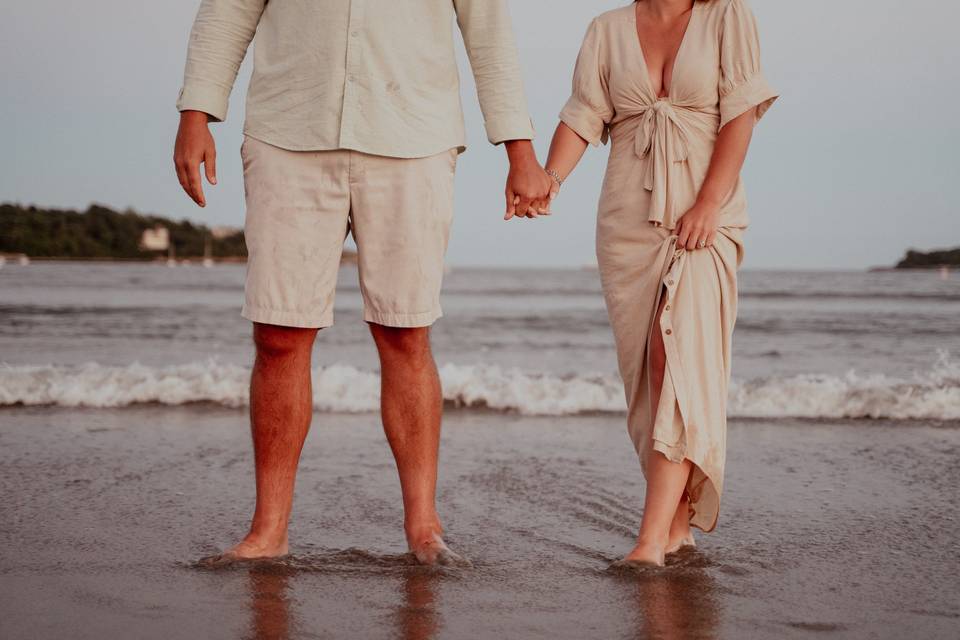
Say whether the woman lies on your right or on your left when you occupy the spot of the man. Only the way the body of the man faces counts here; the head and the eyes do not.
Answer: on your left

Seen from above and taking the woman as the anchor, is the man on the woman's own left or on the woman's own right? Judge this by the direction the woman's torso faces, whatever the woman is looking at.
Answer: on the woman's own right

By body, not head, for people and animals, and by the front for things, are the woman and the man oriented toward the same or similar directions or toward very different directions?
same or similar directions

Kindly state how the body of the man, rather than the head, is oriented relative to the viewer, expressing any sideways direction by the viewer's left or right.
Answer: facing the viewer

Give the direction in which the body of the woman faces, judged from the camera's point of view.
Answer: toward the camera
